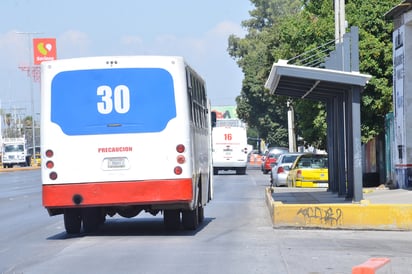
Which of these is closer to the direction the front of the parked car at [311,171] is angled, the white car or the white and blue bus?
the white car

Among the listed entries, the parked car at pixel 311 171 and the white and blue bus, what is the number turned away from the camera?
2

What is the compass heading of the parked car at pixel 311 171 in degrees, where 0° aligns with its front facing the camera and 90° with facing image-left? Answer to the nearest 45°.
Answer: approximately 180°

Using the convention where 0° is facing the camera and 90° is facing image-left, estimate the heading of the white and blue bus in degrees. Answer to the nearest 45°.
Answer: approximately 180°

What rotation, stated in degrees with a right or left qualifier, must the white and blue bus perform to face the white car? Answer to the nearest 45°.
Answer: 0° — it already faces it

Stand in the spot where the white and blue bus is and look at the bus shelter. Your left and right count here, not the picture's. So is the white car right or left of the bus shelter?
left

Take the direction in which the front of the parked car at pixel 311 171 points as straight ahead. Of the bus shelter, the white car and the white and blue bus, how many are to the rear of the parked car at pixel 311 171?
2

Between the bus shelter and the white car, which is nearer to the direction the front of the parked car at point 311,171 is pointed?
the white car

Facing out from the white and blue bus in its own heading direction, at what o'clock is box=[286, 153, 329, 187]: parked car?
The parked car is roughly at 1 o'clock from the white and blue bus.

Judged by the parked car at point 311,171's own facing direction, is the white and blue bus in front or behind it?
behind
